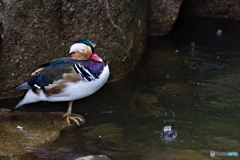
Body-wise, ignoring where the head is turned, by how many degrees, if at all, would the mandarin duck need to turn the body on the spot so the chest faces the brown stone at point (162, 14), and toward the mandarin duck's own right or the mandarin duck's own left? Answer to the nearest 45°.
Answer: approximately 45° to the mandarin duck's own left

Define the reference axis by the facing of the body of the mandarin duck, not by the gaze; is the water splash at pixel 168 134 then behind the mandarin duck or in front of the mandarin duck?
in front

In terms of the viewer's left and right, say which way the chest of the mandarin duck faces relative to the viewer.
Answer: facing to the right of the viewer
